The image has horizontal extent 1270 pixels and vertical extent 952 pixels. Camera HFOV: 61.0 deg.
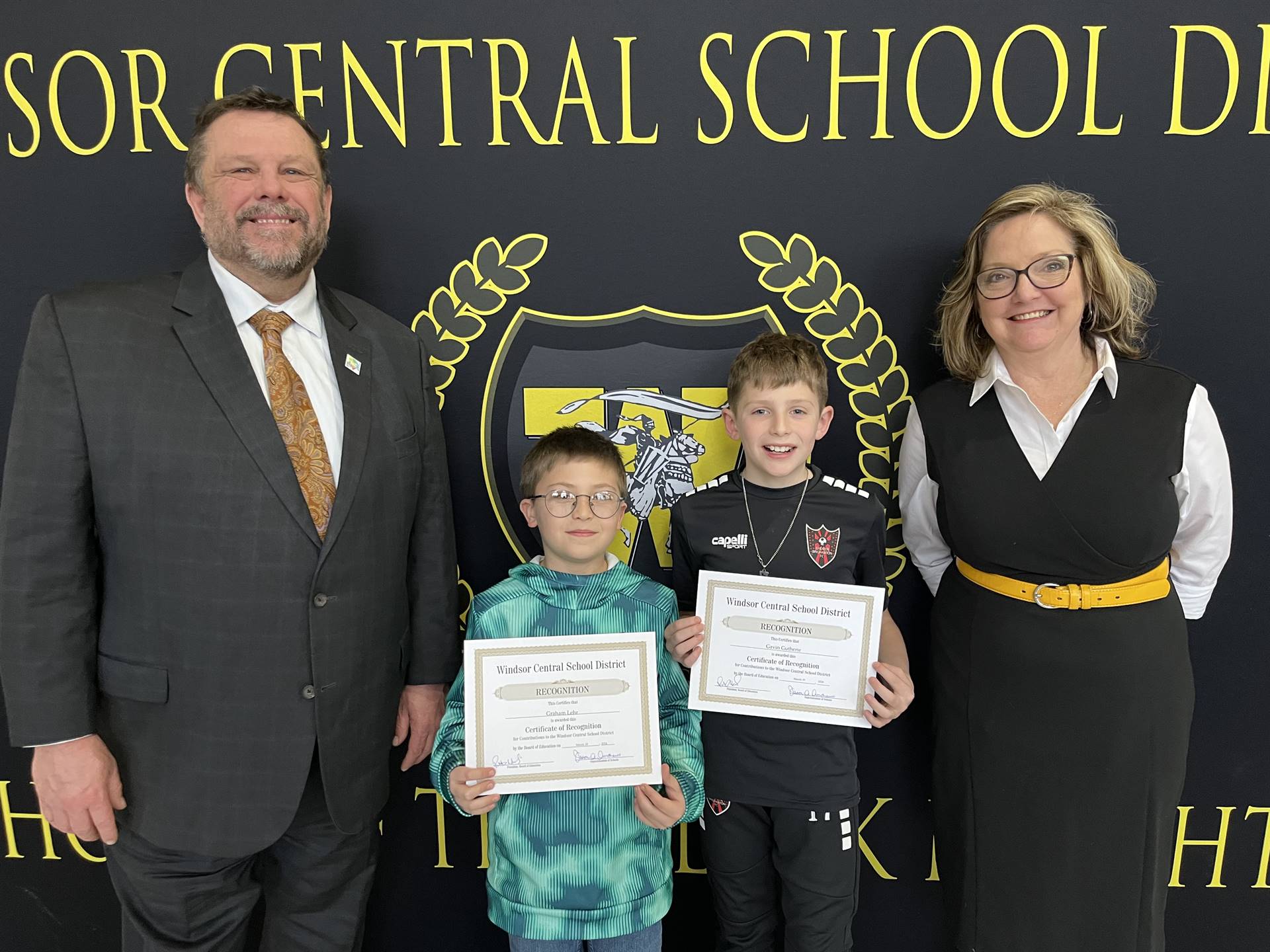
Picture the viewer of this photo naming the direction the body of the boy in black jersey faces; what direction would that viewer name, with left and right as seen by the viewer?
facing the viewer

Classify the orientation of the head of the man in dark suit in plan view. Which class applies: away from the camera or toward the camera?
toward the camera

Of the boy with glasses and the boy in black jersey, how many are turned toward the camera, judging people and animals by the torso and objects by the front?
2

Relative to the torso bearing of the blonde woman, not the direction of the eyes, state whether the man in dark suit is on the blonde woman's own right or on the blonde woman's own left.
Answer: on the blonde woman's own right

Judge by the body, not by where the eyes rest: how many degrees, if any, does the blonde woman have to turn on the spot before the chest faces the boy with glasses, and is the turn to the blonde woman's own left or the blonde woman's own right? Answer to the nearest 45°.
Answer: approximately 45° to the blonde woman's own right

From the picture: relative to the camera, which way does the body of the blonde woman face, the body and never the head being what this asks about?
toward the camera

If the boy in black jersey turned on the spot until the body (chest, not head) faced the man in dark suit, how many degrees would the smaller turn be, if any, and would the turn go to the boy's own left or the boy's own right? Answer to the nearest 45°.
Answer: approximately 90° to the boy's own right

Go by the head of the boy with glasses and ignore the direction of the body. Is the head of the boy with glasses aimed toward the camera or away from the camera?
toward the camera

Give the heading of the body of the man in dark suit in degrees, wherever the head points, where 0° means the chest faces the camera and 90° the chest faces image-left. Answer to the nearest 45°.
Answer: approximately 315°
